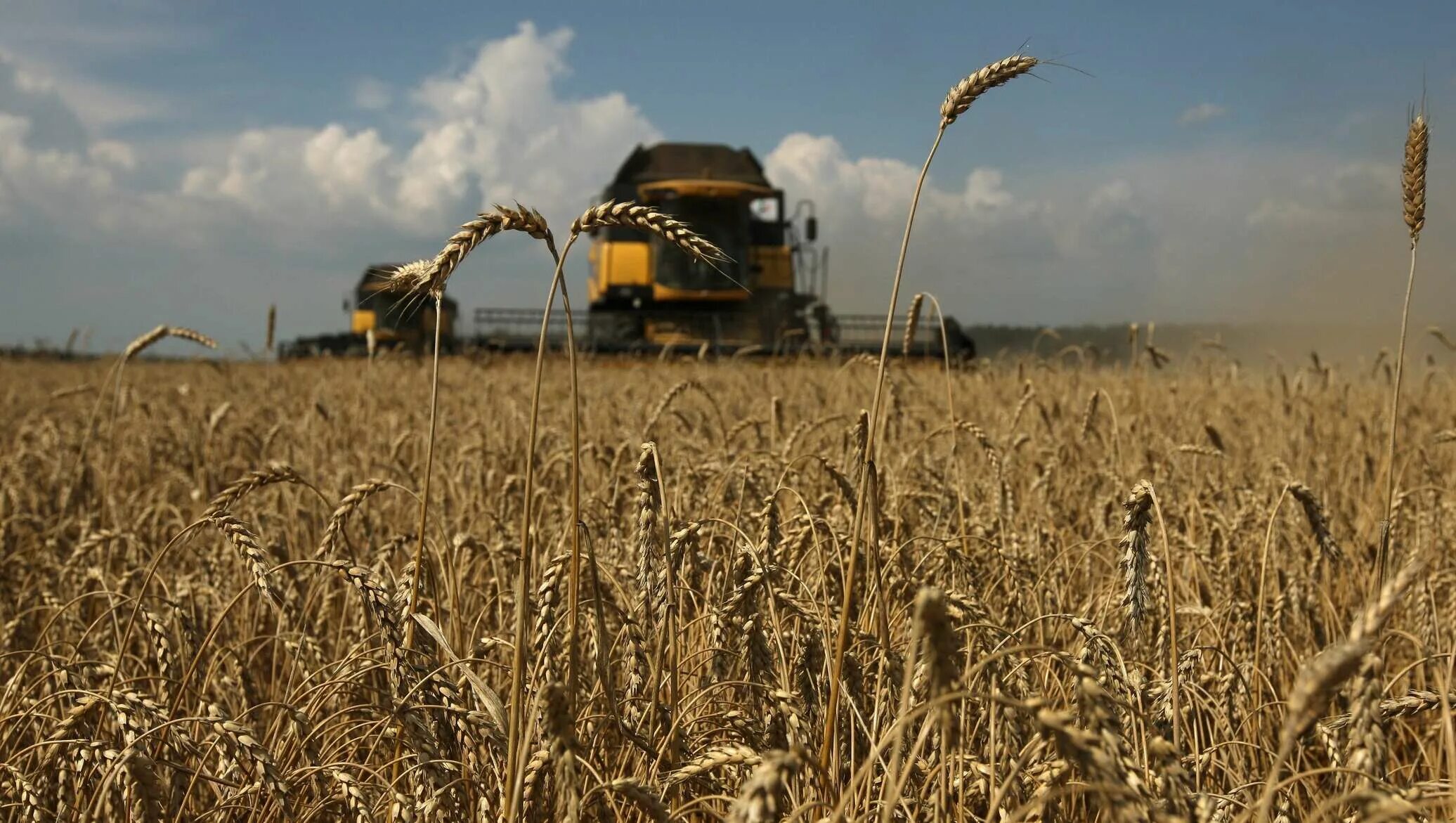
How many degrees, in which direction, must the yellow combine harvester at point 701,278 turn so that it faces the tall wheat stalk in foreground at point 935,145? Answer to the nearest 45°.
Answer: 0° — it already faces it

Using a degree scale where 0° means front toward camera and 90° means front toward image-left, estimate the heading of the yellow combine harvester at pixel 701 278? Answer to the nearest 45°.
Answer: approximately 0°
